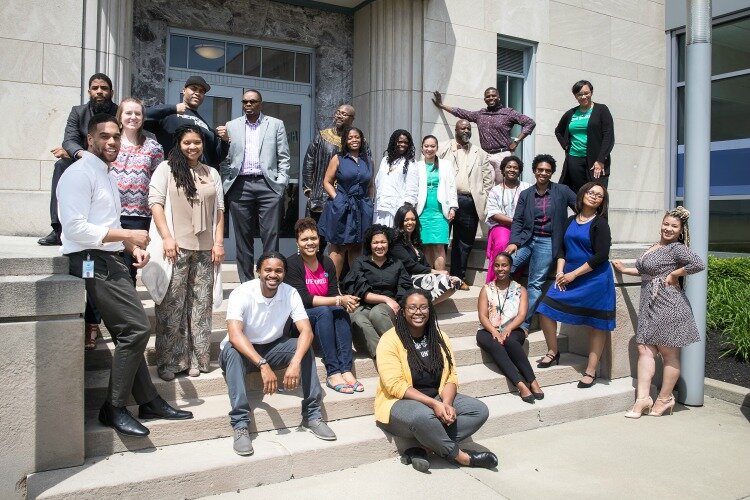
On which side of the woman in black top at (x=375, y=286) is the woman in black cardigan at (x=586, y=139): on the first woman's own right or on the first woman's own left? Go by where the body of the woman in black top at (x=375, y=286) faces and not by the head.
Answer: on the first woman's own left

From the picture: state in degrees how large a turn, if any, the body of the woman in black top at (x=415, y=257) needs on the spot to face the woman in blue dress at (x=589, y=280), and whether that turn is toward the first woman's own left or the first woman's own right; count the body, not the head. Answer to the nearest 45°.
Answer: approximately 45° to the first woman's own left

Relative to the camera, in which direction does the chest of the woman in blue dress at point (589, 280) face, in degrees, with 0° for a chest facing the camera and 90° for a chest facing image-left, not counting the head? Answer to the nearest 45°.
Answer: approximately 45°

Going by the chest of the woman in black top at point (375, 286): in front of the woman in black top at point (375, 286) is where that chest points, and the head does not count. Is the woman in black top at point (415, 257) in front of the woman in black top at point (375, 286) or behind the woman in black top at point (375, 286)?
behind

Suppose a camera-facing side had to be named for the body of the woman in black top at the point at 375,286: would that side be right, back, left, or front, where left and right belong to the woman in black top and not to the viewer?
front

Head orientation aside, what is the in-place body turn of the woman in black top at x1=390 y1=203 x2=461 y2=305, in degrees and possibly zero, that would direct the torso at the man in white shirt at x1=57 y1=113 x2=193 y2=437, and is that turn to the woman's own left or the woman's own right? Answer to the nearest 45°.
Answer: approximately 90° to the woman's own right

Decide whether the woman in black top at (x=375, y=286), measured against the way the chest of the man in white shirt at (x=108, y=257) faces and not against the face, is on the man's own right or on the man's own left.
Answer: on the man's own left

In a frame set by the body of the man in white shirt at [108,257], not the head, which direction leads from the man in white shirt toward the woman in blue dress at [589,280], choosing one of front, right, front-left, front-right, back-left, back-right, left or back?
front-left

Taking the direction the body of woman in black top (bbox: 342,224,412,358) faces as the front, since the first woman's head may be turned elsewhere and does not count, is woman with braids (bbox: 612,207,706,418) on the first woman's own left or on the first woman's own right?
on the first woman's own left

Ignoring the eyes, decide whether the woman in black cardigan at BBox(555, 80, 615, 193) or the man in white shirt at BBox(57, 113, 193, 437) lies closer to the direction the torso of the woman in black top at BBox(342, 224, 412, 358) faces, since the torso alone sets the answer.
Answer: the man in white shirt

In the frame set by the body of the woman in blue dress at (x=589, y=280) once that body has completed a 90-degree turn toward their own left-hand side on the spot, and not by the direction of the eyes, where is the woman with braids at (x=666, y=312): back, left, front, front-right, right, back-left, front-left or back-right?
front-left

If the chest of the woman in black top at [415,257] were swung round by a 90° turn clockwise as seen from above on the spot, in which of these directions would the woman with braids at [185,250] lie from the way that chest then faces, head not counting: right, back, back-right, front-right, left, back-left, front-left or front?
front

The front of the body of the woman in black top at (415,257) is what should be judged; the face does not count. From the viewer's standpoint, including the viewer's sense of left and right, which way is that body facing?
facing the viewer and to the right of the viewer
